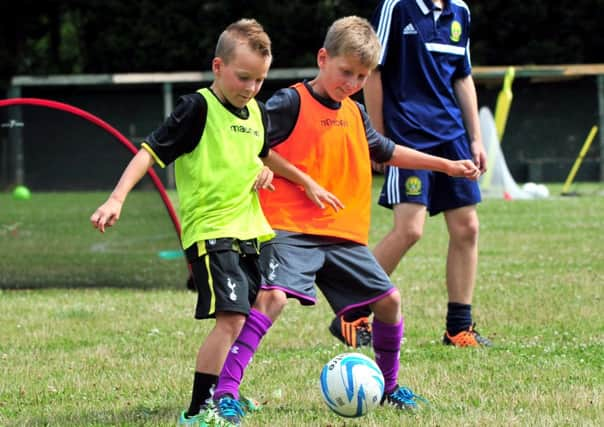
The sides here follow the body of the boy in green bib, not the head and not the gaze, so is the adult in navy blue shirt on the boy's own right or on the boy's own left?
on the boy's own left

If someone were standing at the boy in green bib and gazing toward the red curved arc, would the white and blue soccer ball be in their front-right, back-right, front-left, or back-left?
back-right

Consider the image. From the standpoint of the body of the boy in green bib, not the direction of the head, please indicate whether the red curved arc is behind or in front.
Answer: behind

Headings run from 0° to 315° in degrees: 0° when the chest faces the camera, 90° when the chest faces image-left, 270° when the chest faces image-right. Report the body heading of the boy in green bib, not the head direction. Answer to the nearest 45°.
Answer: approximately 315°

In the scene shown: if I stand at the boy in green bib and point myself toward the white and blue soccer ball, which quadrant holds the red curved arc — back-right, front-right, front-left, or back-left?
back-left
